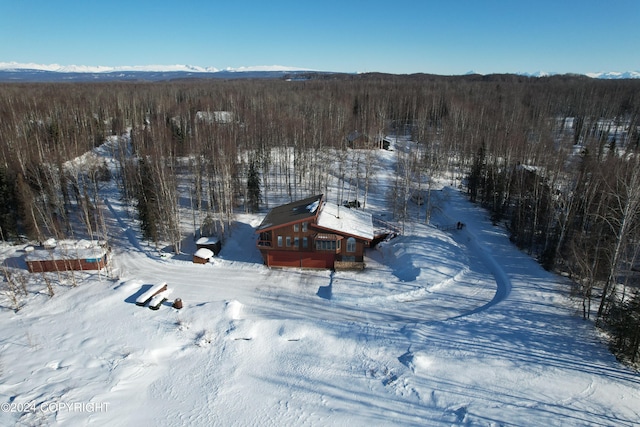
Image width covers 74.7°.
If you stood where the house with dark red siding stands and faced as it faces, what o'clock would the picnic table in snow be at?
The picnic table in snow is roughly at 2 o'clock from the house with dark red siding.

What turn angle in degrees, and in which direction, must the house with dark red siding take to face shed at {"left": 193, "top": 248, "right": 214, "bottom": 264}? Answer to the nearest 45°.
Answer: approximately 90° to its right

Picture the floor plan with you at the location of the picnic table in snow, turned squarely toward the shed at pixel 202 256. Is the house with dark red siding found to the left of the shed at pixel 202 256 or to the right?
right

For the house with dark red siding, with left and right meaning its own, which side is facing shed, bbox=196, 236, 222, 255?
right

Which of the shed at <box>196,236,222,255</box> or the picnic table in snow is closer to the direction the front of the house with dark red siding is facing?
the picnic table in snow

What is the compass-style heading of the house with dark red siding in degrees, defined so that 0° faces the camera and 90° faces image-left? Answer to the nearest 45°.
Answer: approximately 0°

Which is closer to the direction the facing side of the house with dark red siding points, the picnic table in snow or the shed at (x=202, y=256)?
the picnic table in snow
